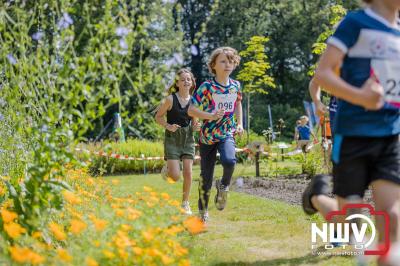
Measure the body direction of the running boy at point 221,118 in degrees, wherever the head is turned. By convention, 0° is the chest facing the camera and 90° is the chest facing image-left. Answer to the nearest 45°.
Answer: approximately 315°

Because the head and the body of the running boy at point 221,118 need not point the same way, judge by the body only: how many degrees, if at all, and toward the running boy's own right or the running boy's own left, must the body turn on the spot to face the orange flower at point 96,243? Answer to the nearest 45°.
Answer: approximately 45° to the running boy's own right
